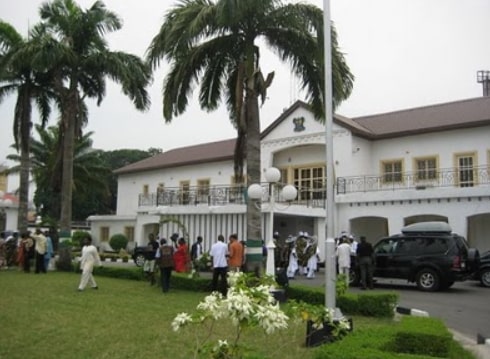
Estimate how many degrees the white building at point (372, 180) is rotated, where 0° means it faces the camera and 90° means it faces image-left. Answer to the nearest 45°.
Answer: approximately 45°

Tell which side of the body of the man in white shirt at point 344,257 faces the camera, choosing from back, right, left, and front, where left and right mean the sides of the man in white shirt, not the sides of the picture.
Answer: back

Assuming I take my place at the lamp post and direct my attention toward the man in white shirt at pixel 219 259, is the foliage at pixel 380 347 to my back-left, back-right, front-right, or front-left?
back-left

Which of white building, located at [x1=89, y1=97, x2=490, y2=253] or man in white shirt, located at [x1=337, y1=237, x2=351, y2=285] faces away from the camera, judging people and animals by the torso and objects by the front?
the man in white shirt

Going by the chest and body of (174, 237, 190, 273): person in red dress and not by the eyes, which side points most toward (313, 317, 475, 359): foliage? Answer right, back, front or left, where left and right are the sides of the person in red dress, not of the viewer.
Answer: back

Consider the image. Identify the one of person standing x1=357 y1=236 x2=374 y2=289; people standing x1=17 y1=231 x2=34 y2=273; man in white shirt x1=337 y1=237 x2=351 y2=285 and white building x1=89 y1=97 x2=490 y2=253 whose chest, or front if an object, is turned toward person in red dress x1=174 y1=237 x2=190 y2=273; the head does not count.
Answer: the white building
